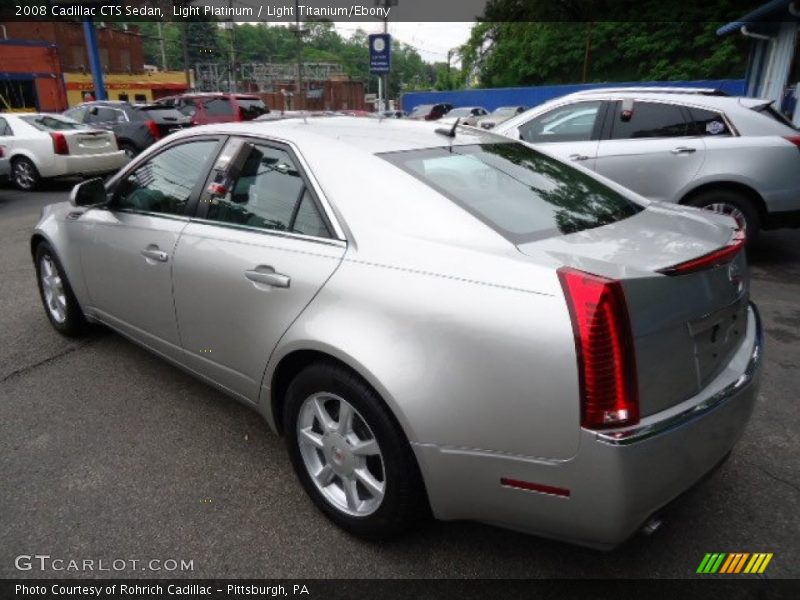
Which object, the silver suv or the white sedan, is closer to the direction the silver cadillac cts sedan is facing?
the white sedan

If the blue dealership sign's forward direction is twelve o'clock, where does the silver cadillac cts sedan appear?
The silver cadillac cts sedan is roughly at 12 o'clock from the blue dealership sign.

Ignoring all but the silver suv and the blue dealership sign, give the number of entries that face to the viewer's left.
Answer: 1

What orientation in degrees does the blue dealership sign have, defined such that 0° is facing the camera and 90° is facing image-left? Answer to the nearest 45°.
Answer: approximately 0°

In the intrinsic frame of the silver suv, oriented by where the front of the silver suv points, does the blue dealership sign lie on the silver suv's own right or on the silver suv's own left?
on the silver suv's own right

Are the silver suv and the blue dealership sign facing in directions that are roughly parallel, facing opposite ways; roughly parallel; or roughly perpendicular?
roughly perpendicular

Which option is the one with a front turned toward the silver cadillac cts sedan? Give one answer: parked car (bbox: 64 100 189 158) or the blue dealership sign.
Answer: the blue dealership sign

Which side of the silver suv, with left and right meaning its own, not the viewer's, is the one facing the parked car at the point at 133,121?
front

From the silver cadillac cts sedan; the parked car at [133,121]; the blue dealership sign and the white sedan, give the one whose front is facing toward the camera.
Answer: the blue dealership sign

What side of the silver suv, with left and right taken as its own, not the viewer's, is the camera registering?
left

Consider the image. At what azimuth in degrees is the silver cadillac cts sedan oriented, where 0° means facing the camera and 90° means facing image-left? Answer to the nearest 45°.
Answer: approximately 135°

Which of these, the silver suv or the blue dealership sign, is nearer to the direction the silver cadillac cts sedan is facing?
the blue dealership sign

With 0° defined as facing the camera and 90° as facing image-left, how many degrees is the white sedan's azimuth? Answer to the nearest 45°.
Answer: approximately 135°
